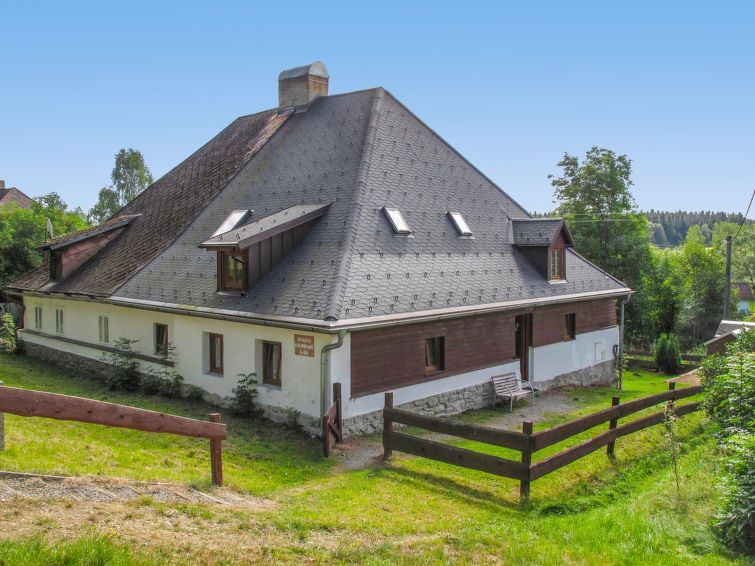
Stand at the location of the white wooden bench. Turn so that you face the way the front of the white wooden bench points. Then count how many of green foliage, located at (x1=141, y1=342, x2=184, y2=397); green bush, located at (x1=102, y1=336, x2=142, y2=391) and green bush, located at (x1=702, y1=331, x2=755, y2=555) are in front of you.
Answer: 1

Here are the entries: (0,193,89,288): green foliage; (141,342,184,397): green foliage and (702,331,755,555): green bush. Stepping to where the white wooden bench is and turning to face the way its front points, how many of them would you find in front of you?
1

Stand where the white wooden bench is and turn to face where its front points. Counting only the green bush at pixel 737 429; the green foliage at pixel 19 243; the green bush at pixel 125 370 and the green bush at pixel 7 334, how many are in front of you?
1

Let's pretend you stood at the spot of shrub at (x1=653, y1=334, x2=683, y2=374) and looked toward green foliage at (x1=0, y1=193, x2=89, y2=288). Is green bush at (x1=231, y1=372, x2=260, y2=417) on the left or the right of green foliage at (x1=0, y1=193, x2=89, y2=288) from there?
left

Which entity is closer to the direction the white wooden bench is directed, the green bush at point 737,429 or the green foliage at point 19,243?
the green bush

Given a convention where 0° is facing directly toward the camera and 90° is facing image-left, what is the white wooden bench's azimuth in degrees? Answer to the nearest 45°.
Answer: approximately 315°

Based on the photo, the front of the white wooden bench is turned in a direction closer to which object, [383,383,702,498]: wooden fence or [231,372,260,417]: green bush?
the wooden fence

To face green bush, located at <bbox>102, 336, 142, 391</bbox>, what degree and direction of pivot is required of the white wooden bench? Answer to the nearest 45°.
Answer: approximately 135° to its right

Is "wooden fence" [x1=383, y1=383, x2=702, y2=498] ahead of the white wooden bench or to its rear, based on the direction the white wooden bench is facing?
ahead

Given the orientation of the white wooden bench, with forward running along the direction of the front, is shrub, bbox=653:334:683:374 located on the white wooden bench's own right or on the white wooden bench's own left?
on the white wooden bench's own left

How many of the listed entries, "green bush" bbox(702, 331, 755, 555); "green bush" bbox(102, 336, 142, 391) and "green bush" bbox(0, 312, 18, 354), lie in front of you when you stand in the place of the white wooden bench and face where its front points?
1

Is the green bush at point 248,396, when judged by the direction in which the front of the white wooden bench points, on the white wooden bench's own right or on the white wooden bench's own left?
on the white wooden bench's own right

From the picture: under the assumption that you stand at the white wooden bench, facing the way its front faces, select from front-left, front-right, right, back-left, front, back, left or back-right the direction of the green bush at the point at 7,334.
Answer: back-right
